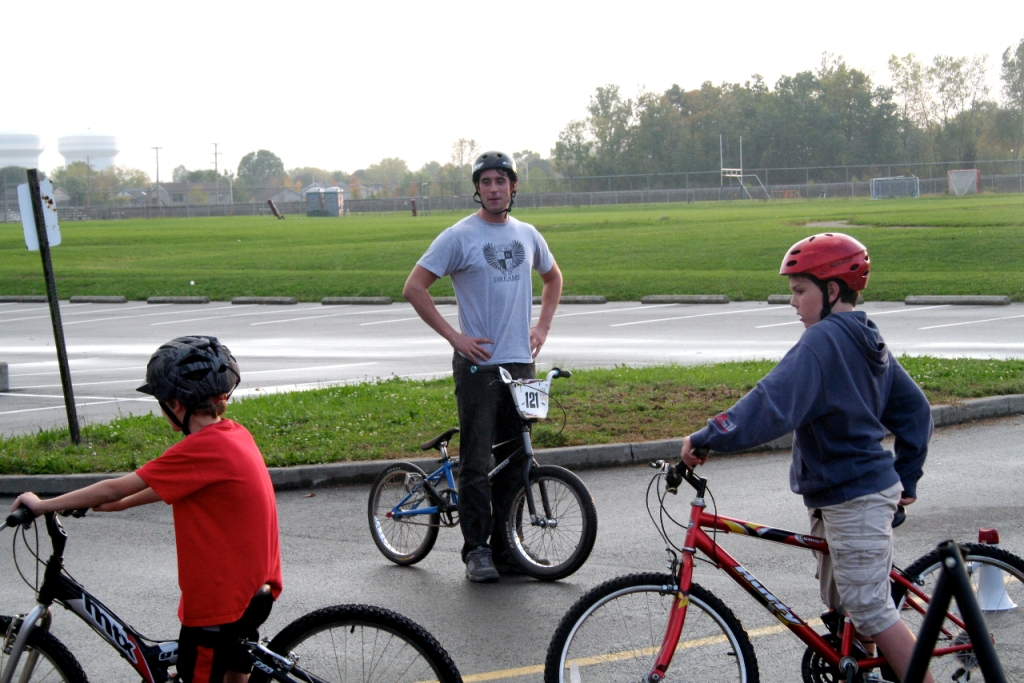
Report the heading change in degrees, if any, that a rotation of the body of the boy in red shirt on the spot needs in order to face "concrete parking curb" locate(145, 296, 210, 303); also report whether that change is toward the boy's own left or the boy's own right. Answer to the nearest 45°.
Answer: approximately 45° to the boy's own right

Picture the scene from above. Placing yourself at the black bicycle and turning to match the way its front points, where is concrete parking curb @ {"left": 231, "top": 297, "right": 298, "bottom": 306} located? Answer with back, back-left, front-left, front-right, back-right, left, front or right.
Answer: right

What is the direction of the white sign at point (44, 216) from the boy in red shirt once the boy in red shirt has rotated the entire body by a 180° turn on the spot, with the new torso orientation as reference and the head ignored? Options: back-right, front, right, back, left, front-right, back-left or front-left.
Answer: back-left

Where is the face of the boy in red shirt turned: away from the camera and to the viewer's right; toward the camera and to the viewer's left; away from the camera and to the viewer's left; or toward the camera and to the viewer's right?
away from the camera and to the viewer's left

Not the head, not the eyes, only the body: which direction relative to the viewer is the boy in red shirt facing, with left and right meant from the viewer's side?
facing away from the viewer and to the left of the viewer

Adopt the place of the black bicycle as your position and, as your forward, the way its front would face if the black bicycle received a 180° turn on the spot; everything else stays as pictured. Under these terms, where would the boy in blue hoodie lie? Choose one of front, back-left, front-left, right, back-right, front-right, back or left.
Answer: front

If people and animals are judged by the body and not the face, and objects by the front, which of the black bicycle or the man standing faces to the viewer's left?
the black bicycle

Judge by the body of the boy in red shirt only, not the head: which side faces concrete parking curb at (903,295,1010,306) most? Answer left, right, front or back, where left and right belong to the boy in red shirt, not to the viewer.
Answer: right

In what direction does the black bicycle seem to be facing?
to the viewer's left

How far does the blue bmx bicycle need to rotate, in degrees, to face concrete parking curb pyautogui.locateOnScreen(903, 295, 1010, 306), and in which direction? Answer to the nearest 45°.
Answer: approximately 90° to its left

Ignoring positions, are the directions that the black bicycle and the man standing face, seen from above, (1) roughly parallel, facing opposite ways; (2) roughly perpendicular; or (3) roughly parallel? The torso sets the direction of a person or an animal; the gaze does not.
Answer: roughly perpendicular

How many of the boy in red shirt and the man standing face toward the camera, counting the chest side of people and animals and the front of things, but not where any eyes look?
1

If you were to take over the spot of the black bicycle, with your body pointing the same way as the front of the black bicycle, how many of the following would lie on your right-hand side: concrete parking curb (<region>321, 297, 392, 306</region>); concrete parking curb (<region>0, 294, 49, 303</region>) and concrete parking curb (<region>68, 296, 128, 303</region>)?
3

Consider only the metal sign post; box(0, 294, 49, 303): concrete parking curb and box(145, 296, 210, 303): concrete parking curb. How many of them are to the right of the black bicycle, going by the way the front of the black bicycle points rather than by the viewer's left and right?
3

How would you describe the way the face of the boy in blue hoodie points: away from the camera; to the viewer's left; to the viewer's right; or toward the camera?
to the viewer's left

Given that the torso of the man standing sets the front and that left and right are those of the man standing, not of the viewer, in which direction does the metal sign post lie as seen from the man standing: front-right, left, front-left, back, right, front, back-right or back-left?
back-right
